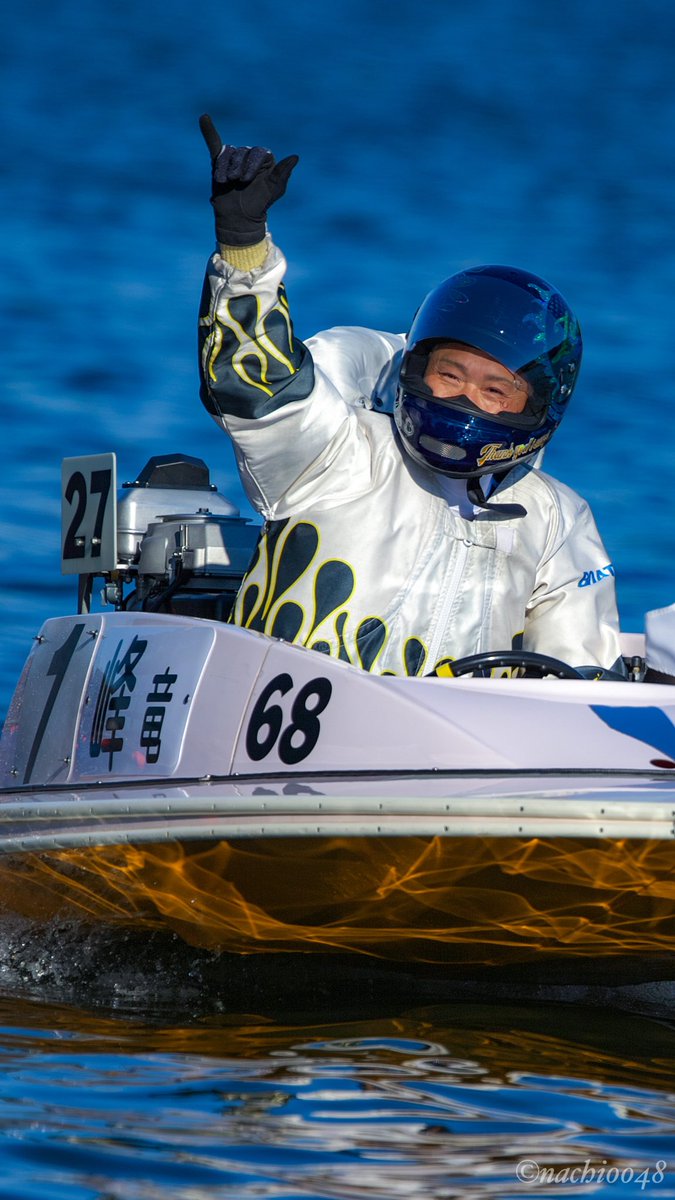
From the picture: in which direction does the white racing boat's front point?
to the viewer's right

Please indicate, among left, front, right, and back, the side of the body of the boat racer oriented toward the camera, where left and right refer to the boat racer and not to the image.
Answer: front

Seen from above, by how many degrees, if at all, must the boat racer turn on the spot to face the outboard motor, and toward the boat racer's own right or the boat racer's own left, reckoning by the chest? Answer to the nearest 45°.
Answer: approximately 135° to the boat racer's own right
